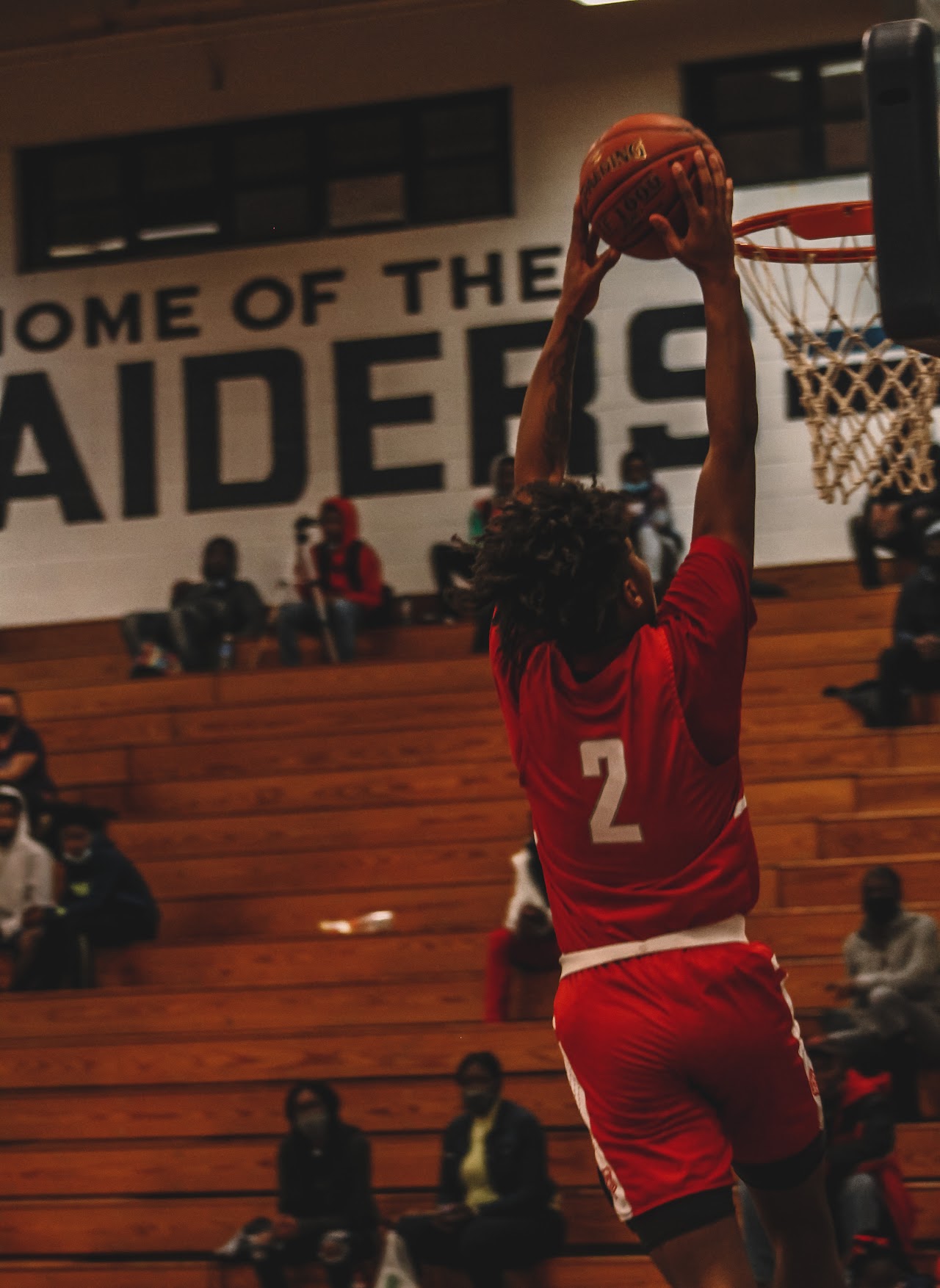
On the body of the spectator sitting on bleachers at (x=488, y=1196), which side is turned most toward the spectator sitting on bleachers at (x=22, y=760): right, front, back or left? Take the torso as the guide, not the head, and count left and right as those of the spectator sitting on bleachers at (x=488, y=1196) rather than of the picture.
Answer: right

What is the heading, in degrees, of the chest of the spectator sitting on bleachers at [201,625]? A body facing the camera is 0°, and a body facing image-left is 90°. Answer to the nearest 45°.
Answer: approximately 45°

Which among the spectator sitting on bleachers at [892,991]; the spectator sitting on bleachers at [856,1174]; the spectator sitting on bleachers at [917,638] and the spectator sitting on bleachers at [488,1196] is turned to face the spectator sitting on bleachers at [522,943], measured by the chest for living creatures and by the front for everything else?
the spectator sitting on bleachers at [917,638]

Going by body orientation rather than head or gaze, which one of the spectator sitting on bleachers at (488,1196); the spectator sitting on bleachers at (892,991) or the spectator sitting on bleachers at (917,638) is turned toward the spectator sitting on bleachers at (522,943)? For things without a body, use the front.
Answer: the spectator sitting on bleachers at (917,638)

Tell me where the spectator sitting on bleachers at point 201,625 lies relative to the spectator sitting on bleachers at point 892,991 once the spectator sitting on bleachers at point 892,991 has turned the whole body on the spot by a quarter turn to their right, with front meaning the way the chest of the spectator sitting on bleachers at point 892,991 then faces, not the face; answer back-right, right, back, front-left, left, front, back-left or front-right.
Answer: front-right

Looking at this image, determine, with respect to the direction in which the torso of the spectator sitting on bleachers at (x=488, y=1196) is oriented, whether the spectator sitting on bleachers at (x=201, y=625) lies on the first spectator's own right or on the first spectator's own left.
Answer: on the first spectator's own right

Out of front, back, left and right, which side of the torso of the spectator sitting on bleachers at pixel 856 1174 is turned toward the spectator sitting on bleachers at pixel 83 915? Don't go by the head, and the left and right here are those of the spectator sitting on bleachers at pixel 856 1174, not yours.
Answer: right

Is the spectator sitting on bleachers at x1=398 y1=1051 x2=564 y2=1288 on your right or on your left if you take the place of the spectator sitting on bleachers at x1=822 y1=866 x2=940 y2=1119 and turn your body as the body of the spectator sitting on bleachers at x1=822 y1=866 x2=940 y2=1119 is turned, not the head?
on your right
